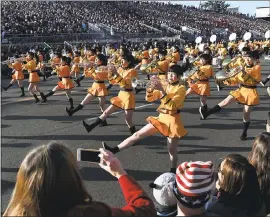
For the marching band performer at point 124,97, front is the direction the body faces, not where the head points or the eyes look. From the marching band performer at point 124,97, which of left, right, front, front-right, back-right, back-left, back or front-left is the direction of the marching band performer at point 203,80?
back-right

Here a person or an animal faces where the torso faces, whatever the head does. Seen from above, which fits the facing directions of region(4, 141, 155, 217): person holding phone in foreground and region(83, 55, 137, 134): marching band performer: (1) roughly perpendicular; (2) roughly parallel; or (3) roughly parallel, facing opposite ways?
roughly perpendicular

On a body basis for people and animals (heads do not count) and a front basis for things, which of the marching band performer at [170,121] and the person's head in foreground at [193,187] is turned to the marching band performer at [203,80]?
the person's head in foreground

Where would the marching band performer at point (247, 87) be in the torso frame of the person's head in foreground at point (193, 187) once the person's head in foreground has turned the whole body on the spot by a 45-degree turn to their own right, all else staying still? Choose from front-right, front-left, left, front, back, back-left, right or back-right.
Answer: front-left

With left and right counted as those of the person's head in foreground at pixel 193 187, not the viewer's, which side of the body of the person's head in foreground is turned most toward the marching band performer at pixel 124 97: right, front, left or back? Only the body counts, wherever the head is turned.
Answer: front

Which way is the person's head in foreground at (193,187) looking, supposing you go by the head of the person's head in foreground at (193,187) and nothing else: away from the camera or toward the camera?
away from the camera

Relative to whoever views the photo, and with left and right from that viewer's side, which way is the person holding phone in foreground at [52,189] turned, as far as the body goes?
facing away from the viewer

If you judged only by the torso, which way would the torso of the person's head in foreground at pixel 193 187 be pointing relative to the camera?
away from the camera

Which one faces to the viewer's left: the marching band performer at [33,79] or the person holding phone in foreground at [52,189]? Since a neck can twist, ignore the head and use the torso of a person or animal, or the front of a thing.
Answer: the marching band performer

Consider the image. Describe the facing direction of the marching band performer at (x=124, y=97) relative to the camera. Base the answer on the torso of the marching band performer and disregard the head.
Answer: to the viewer's left

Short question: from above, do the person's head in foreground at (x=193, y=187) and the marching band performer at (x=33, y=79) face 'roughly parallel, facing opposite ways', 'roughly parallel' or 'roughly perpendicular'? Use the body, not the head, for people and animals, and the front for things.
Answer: roughly perpendicular

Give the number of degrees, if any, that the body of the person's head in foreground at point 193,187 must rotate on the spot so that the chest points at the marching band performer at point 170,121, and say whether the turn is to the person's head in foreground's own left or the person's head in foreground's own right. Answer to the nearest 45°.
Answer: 0° — they already face them

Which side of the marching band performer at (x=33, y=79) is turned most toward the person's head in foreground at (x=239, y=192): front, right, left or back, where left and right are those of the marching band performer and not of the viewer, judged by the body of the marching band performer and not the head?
left

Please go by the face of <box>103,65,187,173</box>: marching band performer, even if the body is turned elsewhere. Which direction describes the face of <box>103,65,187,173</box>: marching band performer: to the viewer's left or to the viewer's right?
to the viewer's left

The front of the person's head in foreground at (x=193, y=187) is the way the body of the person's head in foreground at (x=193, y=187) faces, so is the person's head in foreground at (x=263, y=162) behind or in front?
in front

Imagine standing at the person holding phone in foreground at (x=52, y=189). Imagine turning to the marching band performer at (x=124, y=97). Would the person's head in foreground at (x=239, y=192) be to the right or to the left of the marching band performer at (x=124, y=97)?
right

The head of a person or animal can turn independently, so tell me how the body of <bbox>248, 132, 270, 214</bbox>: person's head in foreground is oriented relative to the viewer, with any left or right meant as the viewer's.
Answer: facing away from the viewer and to the left of the viewer

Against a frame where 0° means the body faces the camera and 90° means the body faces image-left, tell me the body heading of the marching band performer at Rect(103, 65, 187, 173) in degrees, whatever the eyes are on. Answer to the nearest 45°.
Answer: approximately 45°

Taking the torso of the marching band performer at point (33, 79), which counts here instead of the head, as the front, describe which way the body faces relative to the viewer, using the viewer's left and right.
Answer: facing to the left of the viewer

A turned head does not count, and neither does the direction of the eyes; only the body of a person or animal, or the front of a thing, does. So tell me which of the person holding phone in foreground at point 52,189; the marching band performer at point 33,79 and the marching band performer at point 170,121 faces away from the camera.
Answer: the person holding phone in foreground
